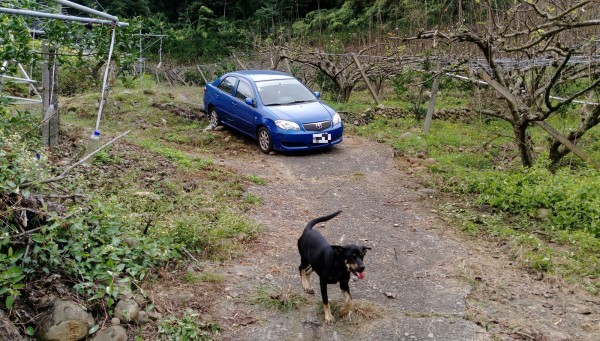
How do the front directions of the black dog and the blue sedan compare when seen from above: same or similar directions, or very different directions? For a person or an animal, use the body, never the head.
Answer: same or similar directions

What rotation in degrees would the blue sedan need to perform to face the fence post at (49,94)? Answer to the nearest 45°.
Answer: approximately 90° to its right

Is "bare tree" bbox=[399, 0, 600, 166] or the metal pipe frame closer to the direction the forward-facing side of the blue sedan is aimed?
the bare tree

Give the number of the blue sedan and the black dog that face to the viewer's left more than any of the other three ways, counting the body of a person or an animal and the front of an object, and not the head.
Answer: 0

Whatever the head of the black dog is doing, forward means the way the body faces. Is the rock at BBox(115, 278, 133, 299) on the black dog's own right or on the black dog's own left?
on the black dog's own right

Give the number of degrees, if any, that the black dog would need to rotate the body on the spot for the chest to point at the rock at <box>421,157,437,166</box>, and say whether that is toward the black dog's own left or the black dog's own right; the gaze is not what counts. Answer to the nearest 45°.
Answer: approximately 135° to the black dog's own left

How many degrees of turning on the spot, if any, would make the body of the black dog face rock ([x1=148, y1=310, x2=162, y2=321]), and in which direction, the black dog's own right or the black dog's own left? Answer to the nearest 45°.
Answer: approximately 135° to the black dog's own right

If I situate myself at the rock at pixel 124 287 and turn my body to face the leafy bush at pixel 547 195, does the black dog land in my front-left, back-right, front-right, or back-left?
front-right

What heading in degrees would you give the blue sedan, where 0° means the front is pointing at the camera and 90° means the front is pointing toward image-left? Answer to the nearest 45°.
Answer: approximately 315°

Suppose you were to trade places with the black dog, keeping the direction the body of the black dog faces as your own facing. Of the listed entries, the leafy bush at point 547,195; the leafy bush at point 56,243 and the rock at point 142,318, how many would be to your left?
1

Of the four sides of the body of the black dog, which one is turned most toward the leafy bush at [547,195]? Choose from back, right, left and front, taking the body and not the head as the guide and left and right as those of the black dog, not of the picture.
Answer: left

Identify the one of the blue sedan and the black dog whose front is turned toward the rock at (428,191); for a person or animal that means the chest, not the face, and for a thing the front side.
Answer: the blue sedan

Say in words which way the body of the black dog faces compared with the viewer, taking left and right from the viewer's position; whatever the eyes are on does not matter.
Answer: facing the viewer and to the right of the viewer

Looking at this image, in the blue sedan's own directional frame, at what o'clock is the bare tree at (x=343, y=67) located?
The bare tree is roughly at 8 o'clock from the blue sedan.

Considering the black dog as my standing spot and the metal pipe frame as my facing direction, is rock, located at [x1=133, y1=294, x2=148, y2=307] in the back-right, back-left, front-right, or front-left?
front-left
